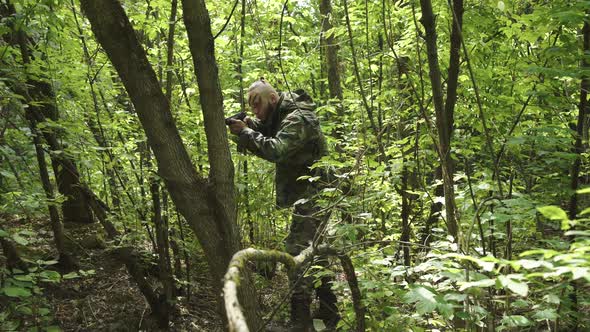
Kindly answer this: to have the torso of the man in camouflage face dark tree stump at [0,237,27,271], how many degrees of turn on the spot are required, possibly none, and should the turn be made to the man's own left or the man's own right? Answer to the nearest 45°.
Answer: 0° — they already face it

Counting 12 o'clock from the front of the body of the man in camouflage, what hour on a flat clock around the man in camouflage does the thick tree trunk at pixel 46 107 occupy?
The thick tree trunk is roughly at 12 o'clock from the man in camouflage.

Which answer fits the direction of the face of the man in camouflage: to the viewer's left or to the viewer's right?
to the viewer's left

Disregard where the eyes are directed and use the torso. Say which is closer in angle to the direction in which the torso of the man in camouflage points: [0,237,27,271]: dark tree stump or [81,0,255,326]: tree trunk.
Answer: the dark tree stump

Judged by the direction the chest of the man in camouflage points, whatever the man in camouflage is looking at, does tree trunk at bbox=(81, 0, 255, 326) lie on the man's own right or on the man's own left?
on the man's own left

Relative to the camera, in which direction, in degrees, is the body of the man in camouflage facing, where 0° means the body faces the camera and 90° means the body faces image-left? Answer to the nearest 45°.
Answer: approximately 90°

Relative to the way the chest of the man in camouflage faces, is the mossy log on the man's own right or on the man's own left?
on the man's own left
